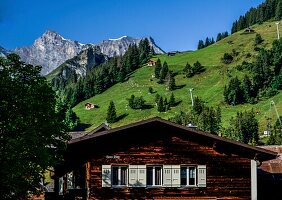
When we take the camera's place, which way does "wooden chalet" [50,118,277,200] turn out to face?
facing the viewer
